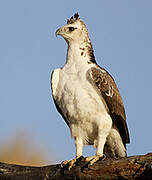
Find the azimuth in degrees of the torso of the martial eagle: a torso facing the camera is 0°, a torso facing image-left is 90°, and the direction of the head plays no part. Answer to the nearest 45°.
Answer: approximately 45°
